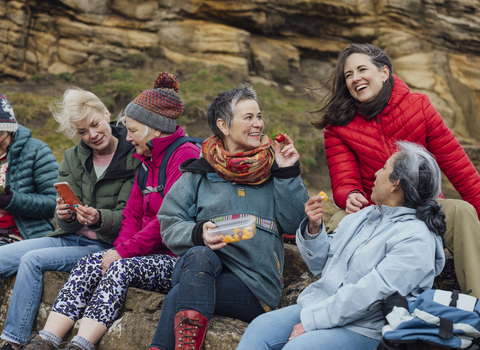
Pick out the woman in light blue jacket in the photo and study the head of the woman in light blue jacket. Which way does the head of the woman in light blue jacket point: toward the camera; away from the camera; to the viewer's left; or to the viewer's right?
to the viewer's left

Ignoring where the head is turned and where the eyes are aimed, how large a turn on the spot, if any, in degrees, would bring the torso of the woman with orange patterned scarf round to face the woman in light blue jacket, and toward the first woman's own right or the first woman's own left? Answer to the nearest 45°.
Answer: approximately 45° to the first woman's own left

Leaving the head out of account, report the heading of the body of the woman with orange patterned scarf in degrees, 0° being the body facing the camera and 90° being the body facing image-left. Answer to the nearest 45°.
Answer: approximately 0°

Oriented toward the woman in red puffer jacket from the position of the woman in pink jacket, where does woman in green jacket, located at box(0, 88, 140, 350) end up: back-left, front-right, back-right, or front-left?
back-left

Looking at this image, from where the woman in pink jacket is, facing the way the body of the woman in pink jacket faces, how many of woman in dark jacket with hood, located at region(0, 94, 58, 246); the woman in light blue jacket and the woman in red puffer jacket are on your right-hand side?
1

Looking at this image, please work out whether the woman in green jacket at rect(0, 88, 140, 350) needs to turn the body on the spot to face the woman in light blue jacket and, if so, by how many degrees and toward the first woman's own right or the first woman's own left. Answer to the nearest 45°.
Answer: approximately 90° to the first woman's own left

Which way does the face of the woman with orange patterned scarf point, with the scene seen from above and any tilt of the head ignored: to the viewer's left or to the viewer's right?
to the viewer's right

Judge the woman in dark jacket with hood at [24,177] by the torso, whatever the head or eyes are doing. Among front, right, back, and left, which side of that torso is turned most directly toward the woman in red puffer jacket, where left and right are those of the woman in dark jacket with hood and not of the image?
left
